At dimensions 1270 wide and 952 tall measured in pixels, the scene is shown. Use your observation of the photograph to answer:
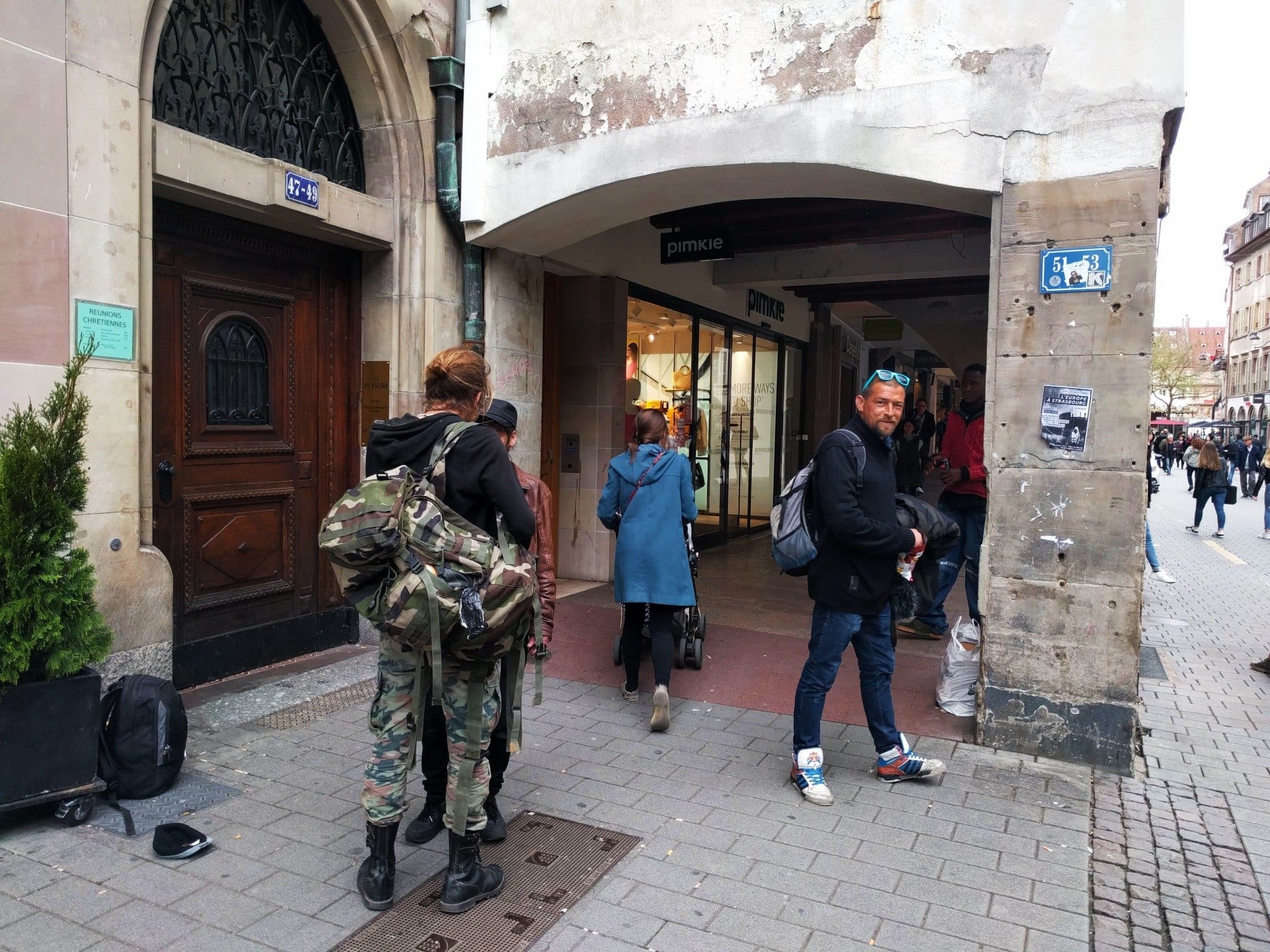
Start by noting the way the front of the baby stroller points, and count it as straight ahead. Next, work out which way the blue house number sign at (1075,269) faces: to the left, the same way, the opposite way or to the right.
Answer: the opposite way

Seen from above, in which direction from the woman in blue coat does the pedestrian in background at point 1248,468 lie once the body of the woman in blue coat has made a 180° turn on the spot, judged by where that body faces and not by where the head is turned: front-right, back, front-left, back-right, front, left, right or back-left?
back-left

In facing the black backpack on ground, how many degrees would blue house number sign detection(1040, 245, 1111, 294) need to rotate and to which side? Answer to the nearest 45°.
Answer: approximately 45° to its right

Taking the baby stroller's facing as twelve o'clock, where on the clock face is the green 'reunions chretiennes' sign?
The green 'reunions chretiennes' sign is roughly at 8 o'clock from the baby stroller.

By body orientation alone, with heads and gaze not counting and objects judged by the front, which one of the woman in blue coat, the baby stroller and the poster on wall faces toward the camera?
the poster on wall

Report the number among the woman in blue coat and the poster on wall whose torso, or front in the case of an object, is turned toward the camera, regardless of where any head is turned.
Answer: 1

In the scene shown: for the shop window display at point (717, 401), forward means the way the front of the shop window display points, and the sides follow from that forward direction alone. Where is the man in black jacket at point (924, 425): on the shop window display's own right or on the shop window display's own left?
on the shop window display's own left

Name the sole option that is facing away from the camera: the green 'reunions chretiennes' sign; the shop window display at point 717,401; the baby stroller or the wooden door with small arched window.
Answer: the baby stroller

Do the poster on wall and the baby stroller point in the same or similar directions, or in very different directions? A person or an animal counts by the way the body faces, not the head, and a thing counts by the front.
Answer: very different directions

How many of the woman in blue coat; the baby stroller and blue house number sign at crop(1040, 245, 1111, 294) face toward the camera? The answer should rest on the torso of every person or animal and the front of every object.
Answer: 1

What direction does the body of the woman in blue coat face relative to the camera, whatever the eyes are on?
away from the camera

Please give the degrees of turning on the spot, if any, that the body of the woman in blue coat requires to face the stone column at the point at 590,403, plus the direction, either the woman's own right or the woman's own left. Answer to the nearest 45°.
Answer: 0° — they already face it

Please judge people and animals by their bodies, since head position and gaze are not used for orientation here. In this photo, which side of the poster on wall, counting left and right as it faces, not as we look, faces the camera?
front

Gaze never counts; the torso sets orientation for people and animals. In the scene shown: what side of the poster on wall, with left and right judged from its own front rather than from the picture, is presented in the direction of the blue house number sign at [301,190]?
right

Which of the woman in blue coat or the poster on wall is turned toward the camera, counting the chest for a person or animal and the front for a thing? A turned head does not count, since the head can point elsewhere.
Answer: the poster on wall

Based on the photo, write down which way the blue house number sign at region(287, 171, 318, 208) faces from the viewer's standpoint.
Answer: facing the viewer and to the right of the viewer
